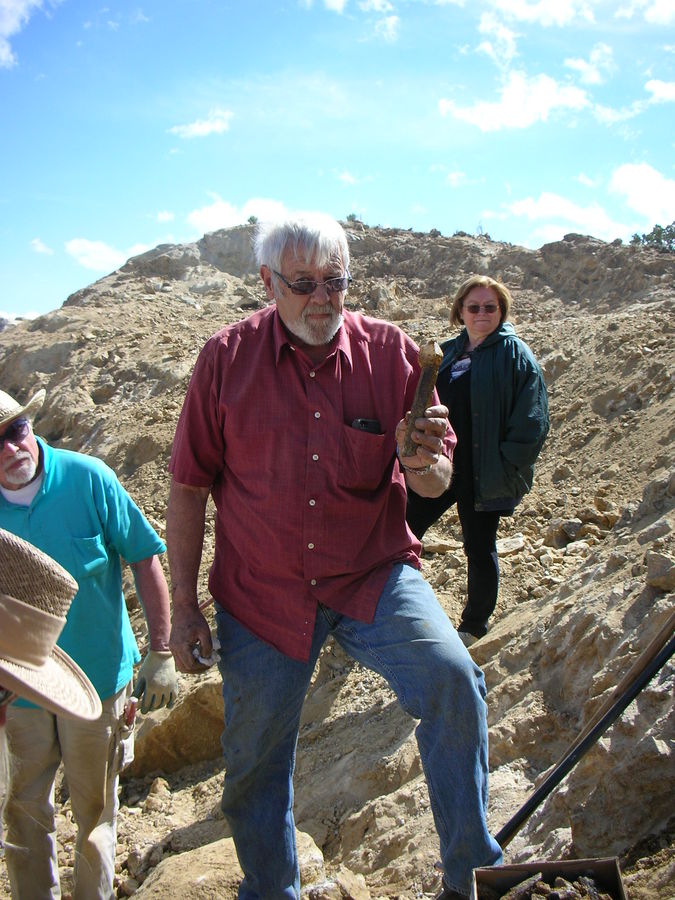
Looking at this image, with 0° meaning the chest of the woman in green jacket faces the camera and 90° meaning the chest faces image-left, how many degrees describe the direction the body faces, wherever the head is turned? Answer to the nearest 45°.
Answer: approximately 45°

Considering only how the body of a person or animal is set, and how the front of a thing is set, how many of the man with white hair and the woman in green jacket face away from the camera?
0

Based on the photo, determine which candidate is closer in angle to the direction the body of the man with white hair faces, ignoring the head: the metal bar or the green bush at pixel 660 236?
the metal bar

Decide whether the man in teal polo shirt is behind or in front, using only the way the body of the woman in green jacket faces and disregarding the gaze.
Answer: in front

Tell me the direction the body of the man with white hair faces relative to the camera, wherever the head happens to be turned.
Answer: toward the camera

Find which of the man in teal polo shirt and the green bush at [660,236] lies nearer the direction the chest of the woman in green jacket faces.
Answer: the man in teal polo shirt

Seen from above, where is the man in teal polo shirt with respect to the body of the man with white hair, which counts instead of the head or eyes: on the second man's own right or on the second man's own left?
on the second man's own right

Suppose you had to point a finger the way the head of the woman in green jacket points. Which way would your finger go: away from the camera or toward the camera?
toward the camera

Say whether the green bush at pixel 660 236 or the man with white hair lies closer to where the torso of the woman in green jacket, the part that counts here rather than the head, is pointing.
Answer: the man with white hair
